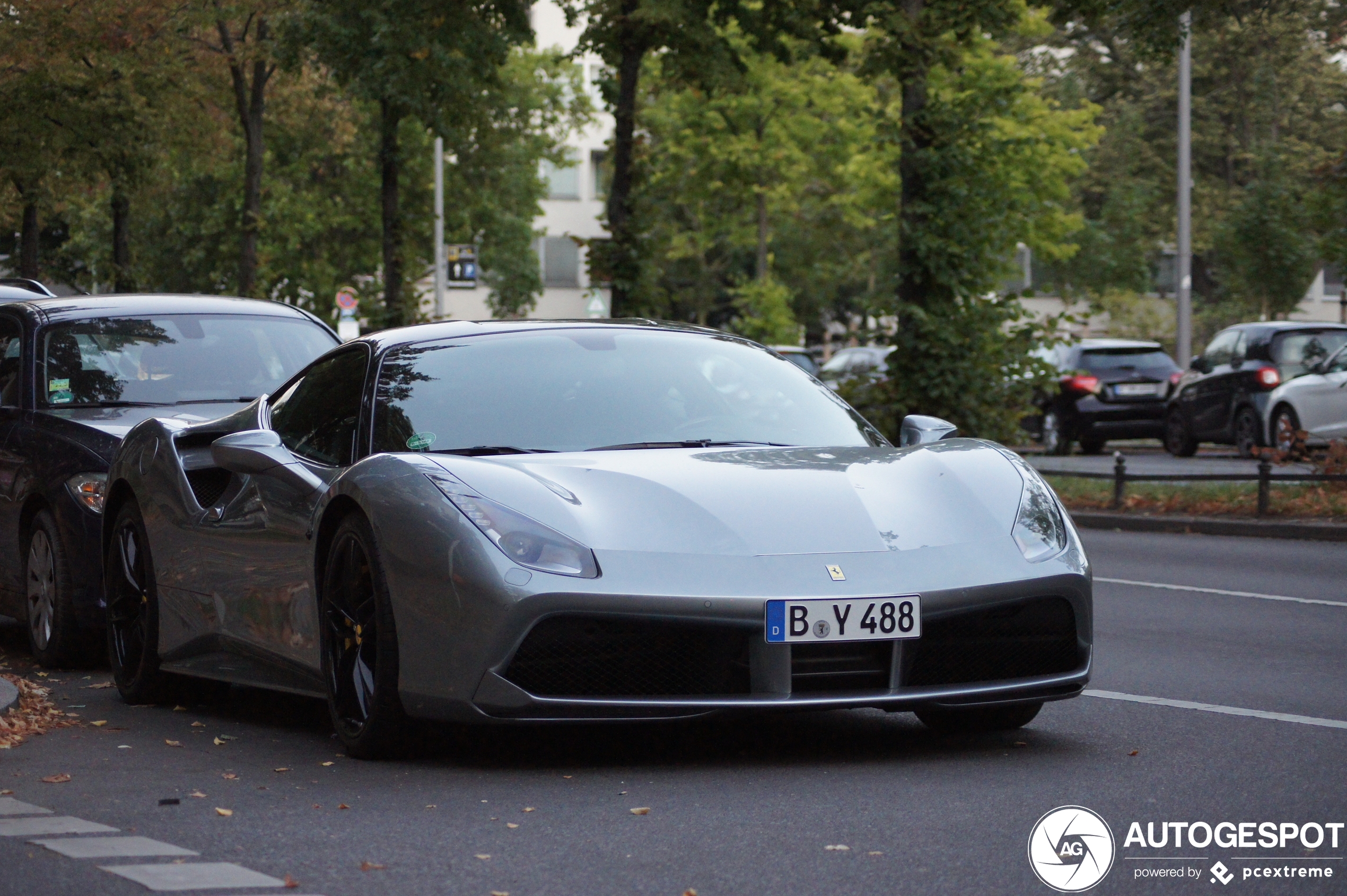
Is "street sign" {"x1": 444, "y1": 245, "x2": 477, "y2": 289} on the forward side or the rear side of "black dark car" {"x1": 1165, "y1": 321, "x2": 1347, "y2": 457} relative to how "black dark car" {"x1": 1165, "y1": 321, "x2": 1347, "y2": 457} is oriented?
on the forward side

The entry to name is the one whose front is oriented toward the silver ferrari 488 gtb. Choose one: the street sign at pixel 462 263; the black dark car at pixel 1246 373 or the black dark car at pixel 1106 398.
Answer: the street sign

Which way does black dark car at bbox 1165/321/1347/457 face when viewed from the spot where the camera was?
facing away from the viewer and to the left of the viewer

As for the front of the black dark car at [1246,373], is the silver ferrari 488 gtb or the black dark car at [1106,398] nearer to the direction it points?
the black dark car

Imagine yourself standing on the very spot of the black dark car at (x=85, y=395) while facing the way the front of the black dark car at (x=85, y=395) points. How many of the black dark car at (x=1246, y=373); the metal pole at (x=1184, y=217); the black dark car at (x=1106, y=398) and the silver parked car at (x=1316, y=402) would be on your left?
4

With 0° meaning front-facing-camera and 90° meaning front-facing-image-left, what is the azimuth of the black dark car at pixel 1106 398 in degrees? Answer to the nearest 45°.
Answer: approximately 135°

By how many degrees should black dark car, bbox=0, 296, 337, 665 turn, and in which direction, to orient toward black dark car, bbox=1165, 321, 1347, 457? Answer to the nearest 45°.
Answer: approximately 90° to its left

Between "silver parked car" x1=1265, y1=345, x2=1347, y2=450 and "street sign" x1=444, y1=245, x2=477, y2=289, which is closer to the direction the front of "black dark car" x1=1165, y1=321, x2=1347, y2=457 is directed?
the street sign

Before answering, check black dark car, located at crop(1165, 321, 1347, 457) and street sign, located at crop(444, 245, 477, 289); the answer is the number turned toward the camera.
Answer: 1

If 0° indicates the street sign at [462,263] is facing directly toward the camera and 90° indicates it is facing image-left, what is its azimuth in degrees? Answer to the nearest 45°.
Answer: approximately 0°

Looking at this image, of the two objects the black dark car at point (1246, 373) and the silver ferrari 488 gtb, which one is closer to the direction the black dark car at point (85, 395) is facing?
the silver ferrari 488 gtb

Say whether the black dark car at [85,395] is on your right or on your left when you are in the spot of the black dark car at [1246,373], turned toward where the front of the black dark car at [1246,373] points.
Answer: on your left

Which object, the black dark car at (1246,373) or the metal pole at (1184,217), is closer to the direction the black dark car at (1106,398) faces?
the metal pole
